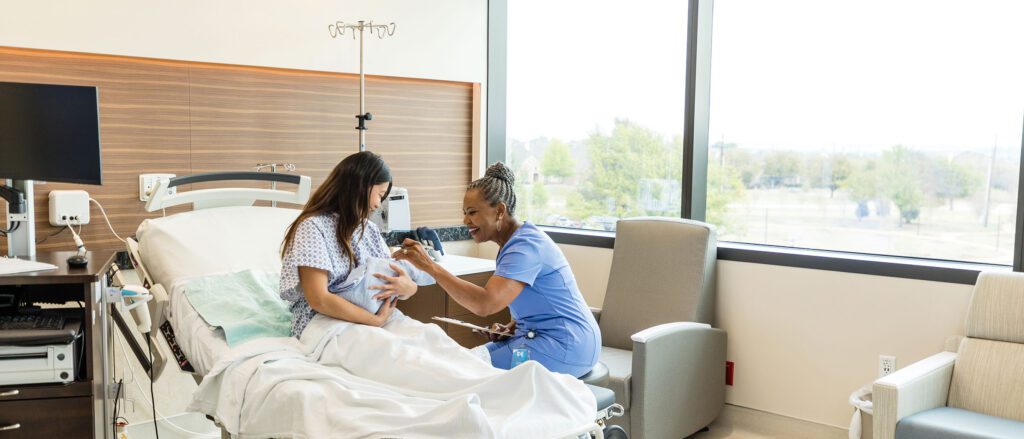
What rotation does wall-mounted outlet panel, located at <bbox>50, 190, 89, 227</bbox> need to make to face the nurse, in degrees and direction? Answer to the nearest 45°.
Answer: approximately 45° to its left

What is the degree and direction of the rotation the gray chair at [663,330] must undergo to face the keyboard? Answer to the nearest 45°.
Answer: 0° — it already faces it

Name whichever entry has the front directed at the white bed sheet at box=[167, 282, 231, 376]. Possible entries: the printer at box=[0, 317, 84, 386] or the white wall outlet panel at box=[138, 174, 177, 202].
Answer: the white wall outlet panel

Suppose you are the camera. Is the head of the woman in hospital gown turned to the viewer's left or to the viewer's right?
to the viewer's right

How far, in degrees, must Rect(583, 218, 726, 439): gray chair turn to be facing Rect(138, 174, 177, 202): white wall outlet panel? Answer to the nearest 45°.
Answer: approximately 45° to its right

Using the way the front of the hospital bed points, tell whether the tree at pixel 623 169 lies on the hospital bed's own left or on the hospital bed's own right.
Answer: on the hospital bed's own left

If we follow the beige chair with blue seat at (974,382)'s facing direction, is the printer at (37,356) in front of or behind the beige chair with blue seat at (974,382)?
in front

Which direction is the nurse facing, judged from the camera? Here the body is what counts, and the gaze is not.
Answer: to the viewer's left

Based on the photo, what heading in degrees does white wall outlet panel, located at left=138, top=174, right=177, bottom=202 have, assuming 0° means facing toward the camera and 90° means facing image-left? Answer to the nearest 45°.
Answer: approximately 0°
